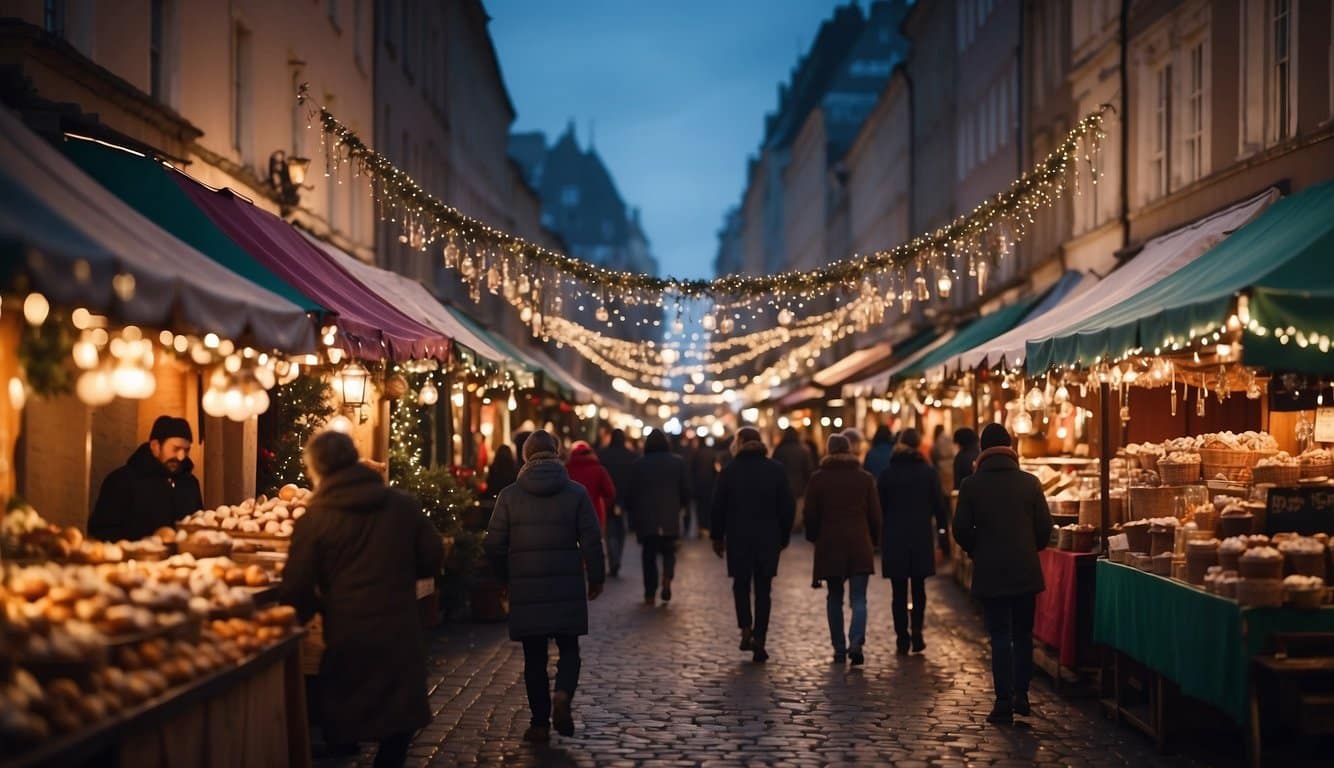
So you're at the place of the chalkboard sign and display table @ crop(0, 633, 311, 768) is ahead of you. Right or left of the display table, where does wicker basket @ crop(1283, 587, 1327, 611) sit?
left

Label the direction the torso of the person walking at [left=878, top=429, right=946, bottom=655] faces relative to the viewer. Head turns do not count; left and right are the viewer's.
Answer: facing away from the viewer

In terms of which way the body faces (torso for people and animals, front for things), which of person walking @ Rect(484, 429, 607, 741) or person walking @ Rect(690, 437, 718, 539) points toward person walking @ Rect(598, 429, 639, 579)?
person walking @ Rect(484, 429, 607, 741)

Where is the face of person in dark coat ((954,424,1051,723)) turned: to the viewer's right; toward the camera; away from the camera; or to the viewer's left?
away from the camera

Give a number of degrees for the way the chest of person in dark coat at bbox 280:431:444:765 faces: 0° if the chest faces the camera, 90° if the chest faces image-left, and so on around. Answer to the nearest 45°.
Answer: approximately 135°

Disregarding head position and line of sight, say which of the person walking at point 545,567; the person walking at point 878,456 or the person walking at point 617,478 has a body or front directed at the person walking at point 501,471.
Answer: the person walking at point 545,567

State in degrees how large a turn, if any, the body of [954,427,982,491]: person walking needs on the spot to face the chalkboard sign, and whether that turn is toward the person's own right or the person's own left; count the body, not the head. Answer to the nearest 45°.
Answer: approximately 180°

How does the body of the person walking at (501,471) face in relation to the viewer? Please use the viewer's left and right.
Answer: facing away from the viewer

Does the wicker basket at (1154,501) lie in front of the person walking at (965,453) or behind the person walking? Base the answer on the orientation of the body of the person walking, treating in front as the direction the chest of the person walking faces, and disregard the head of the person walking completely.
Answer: behind

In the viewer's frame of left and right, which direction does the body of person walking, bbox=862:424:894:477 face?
facing away from the viewer

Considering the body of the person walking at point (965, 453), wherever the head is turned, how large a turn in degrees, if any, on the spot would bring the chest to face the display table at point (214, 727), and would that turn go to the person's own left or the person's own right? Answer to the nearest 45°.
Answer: approximately 180°

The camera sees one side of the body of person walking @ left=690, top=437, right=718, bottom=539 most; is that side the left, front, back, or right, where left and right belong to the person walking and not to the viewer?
back

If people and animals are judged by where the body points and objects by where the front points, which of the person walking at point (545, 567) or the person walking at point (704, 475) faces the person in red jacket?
the person walking at point (545, 567)

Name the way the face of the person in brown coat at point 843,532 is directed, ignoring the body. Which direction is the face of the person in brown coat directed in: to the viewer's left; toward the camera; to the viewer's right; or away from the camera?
away from the camera
